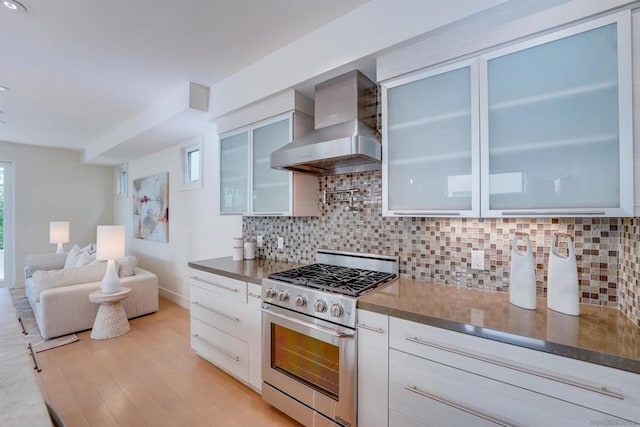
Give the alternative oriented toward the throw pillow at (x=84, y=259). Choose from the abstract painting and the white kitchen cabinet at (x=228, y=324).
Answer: the abstract painting

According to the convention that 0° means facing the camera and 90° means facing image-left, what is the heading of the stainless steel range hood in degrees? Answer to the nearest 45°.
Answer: approximately 45°

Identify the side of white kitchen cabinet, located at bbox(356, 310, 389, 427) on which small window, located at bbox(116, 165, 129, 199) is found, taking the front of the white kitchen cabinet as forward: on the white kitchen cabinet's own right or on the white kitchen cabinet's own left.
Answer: on the white kitchen cabinet's own right

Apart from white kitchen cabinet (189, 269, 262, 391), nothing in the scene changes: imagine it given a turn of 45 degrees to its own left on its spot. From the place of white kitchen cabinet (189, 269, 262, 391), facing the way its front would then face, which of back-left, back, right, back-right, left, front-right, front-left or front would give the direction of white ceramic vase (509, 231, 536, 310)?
front-left

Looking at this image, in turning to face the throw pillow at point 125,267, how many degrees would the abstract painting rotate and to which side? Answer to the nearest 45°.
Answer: approximately 45° to its left

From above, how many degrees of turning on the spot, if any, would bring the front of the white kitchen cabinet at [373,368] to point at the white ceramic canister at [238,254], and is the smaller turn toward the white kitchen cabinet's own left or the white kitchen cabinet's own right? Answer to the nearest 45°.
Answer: approximately 90° to the white kitchen cabinet's own right
